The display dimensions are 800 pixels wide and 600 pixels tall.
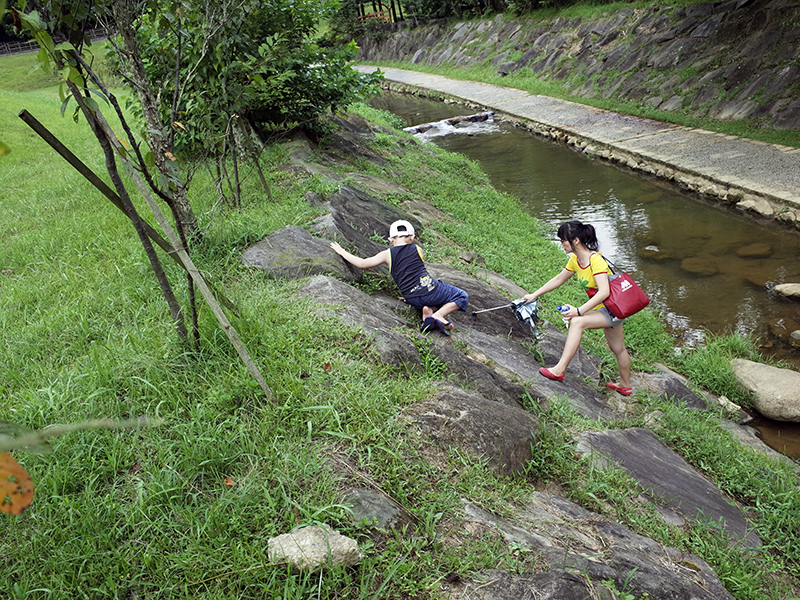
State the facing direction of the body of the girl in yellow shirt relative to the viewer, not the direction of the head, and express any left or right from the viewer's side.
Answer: facing to the left of the viewer

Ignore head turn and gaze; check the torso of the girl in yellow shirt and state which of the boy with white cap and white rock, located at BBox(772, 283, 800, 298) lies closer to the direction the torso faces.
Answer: the boy with white cap

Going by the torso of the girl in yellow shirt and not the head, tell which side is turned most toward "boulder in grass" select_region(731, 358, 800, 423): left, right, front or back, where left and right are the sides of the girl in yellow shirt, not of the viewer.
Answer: back

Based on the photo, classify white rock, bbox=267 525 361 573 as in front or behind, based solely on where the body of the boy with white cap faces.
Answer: behind

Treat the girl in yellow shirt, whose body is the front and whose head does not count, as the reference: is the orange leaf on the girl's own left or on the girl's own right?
on the girl's own left

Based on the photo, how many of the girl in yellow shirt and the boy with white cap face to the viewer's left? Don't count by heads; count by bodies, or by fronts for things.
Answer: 1
